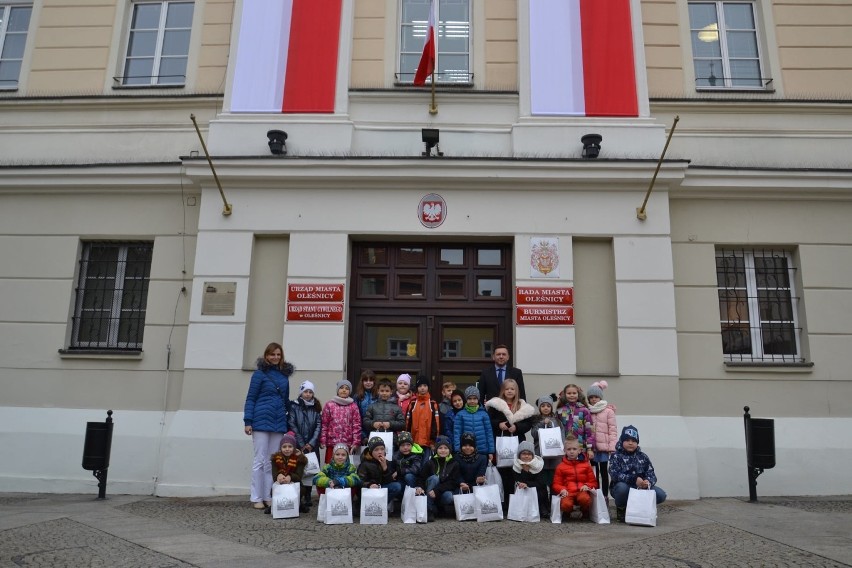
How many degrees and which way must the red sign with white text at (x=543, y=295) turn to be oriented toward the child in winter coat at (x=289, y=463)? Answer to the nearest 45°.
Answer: approximately 45° to its right

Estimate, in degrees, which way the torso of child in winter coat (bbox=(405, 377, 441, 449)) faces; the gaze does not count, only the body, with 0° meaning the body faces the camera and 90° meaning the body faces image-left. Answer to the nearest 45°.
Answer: approximately 0°

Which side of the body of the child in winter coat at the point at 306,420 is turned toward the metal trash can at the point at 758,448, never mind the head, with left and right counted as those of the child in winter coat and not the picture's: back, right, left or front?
left

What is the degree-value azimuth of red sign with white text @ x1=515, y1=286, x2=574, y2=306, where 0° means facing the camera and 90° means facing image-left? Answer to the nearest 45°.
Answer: approximately 0°

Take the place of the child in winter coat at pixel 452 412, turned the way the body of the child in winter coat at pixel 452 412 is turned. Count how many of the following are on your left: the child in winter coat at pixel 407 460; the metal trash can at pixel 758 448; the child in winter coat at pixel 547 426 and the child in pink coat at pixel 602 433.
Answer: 3
